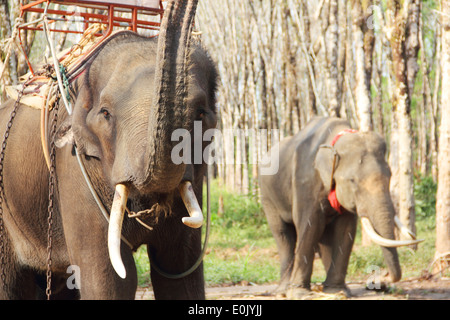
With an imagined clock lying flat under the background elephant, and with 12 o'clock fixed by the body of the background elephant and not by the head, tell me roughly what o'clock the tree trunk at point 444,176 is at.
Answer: The tree trunk is roughly at 10 o'clock from the background elephant.

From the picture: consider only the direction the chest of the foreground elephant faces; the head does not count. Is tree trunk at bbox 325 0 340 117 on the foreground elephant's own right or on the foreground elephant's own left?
on the foreground elephant's own left

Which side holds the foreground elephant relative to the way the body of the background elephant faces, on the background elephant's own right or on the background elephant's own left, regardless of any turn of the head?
on the background elephant's own right

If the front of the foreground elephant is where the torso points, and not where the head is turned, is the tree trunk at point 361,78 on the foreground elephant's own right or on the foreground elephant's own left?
on the foreground elephant's own left

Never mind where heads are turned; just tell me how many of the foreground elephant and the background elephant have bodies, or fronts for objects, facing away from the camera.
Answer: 0

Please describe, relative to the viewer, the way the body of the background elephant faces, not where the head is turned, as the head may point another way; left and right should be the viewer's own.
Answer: facing the viewer and to the right of the viewer

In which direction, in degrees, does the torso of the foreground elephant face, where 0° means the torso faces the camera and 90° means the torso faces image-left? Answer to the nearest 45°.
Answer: approximately 315°

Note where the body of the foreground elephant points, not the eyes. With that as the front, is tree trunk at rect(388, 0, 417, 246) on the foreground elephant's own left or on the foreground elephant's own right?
on the foreground elephant's own left
